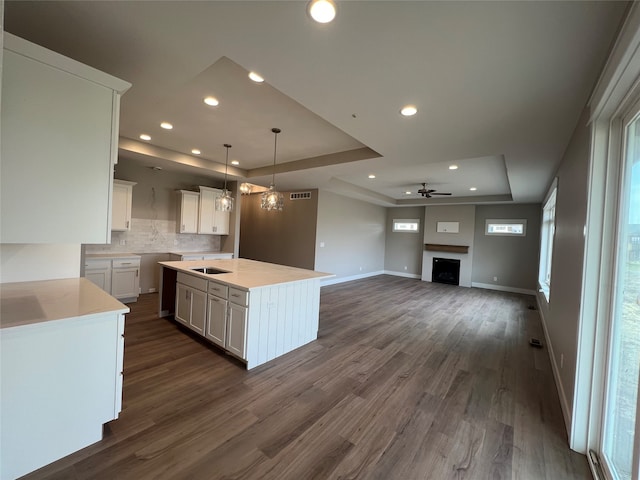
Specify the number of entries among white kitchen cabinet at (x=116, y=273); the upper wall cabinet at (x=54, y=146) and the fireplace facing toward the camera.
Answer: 2

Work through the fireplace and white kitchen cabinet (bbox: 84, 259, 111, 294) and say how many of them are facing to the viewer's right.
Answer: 0

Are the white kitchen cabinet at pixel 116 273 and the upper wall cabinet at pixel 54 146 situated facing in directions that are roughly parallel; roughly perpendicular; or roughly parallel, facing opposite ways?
roughly perpendicular

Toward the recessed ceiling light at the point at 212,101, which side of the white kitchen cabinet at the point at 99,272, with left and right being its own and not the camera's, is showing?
front

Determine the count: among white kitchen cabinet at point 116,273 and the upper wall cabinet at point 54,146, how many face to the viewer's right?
1

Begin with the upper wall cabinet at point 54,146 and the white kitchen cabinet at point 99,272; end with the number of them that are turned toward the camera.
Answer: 1

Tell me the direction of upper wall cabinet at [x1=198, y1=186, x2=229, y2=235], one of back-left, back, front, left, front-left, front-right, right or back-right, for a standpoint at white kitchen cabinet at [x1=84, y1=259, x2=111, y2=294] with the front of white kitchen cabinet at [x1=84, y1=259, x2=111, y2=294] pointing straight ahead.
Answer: left

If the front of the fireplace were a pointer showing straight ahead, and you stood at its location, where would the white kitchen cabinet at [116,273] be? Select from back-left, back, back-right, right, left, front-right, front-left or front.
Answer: front-right

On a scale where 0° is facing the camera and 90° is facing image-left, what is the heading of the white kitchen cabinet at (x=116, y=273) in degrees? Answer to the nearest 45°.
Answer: approximately 0°

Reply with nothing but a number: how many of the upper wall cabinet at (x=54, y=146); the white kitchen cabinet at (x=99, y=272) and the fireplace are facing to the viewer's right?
1

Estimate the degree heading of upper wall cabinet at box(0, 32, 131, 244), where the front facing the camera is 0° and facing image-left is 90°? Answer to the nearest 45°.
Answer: approximately 270°
